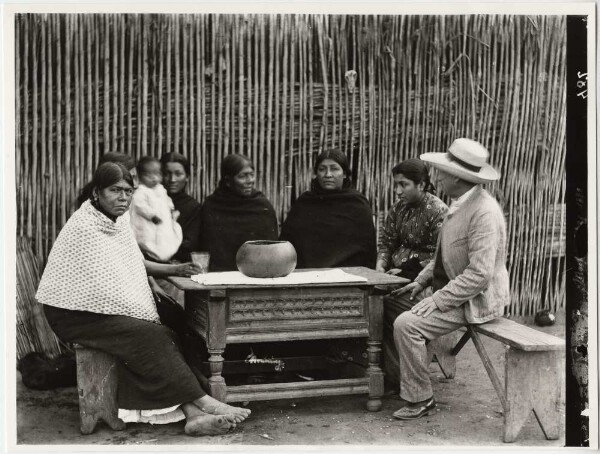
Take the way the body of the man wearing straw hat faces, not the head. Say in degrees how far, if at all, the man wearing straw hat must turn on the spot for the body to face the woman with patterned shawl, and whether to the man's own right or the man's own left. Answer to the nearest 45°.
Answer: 0° — they already face them

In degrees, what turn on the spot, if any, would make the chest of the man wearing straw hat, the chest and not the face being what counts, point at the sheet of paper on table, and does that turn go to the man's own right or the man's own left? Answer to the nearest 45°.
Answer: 0° — they already face it

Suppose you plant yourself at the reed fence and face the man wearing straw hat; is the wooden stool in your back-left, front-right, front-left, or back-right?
front-right

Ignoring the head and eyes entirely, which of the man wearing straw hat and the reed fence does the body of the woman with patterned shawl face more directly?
the man wearing straw hat

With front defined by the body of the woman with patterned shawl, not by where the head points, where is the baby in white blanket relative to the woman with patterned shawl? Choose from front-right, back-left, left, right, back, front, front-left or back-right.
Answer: left

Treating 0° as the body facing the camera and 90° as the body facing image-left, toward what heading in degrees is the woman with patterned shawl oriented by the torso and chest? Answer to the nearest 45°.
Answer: approximately 270°

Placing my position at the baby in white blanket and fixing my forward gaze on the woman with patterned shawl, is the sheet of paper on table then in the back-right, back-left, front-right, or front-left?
front-left

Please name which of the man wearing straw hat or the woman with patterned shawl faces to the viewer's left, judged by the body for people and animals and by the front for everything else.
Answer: the man wearing straw hat

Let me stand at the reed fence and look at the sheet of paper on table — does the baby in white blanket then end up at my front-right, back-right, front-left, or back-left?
front-right

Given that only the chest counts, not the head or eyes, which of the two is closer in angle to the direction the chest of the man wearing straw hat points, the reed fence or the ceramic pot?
the ceramic pot

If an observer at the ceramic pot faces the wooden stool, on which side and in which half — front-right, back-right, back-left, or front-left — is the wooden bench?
back-left

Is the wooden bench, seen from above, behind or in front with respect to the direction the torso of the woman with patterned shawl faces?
in front

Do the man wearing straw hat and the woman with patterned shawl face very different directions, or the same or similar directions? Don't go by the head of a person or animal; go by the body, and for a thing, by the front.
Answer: very different directions

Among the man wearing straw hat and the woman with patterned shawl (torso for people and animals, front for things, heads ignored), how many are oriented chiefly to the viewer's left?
1

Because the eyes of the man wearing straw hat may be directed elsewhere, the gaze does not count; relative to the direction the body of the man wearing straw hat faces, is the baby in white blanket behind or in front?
in front

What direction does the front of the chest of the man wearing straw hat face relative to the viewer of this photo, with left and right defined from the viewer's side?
facing to the left of the viewer
